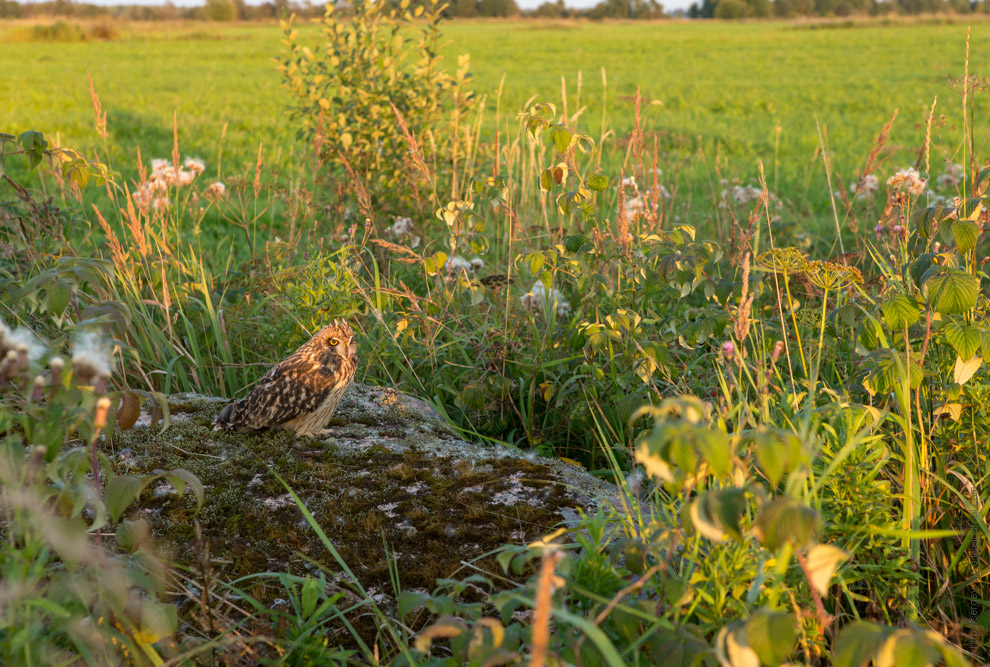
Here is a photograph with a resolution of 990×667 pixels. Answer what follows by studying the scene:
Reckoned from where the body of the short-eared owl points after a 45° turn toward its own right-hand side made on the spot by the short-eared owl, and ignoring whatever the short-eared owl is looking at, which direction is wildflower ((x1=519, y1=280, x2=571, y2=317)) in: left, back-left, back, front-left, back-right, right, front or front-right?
left

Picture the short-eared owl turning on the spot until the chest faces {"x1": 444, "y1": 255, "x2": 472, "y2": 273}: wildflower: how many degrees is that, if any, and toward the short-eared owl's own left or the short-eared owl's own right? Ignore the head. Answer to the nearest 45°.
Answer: approximately 45° to the short-eared owl's own left

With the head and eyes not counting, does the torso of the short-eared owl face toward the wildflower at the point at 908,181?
yes

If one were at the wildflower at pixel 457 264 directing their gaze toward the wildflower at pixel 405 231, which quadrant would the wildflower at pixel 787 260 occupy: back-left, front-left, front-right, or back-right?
back-right

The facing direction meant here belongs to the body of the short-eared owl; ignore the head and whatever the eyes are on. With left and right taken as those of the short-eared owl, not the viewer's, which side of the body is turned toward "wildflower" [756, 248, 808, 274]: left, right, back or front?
front

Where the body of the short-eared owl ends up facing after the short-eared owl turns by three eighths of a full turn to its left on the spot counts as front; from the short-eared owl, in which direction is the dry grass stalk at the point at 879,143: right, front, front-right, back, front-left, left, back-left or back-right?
back-right

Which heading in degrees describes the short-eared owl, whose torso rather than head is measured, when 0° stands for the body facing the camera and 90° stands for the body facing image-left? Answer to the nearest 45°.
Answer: approximately 270°

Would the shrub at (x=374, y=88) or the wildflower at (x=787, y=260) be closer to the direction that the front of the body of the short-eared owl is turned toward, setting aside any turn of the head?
the wildflower

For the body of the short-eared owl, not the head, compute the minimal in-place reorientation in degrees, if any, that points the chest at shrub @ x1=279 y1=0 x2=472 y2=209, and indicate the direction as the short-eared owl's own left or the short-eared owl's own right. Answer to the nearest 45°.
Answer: approximately 90° to the short-eared owl's own left
